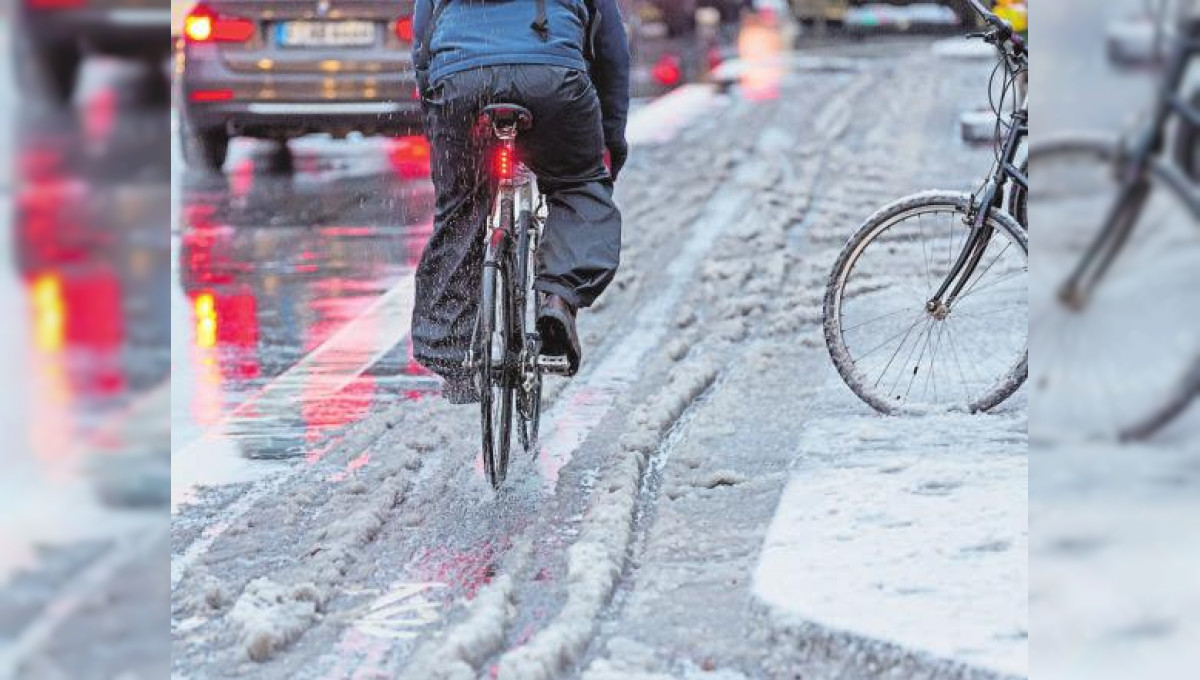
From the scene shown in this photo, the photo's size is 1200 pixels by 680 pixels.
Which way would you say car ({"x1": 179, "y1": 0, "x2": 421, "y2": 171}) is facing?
away from the camera

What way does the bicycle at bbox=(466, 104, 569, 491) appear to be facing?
away from the camera

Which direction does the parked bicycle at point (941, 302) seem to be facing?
to the viewer's left
